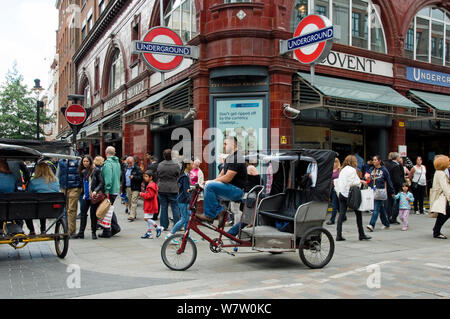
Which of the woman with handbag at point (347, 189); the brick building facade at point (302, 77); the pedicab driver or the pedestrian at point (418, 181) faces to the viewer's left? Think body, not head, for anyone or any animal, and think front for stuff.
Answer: the pedicab driver

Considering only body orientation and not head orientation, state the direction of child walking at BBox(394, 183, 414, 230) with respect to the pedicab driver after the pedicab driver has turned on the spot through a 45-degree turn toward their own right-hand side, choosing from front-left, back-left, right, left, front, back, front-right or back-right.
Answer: right

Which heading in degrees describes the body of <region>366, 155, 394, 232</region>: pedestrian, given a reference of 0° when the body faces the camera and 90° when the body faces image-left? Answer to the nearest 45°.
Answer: approximately 45°

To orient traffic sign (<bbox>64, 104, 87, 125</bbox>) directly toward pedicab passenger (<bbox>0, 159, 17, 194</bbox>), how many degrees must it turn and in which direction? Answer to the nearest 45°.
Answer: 0° — it already faces them

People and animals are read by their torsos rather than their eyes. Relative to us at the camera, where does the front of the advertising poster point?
facing the viewer

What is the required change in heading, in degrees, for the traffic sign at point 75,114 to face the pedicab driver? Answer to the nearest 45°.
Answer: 0° — it already faces them

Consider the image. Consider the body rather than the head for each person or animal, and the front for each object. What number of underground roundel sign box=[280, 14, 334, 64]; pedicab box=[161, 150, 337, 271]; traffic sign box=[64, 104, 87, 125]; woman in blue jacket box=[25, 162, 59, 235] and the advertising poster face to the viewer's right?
0

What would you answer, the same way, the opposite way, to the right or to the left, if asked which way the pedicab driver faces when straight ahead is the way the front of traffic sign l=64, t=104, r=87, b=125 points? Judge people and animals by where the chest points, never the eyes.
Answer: to the right

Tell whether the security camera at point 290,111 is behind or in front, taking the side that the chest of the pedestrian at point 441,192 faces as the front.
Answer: behind

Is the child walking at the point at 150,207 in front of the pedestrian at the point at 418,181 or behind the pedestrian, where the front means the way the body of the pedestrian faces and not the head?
in front
